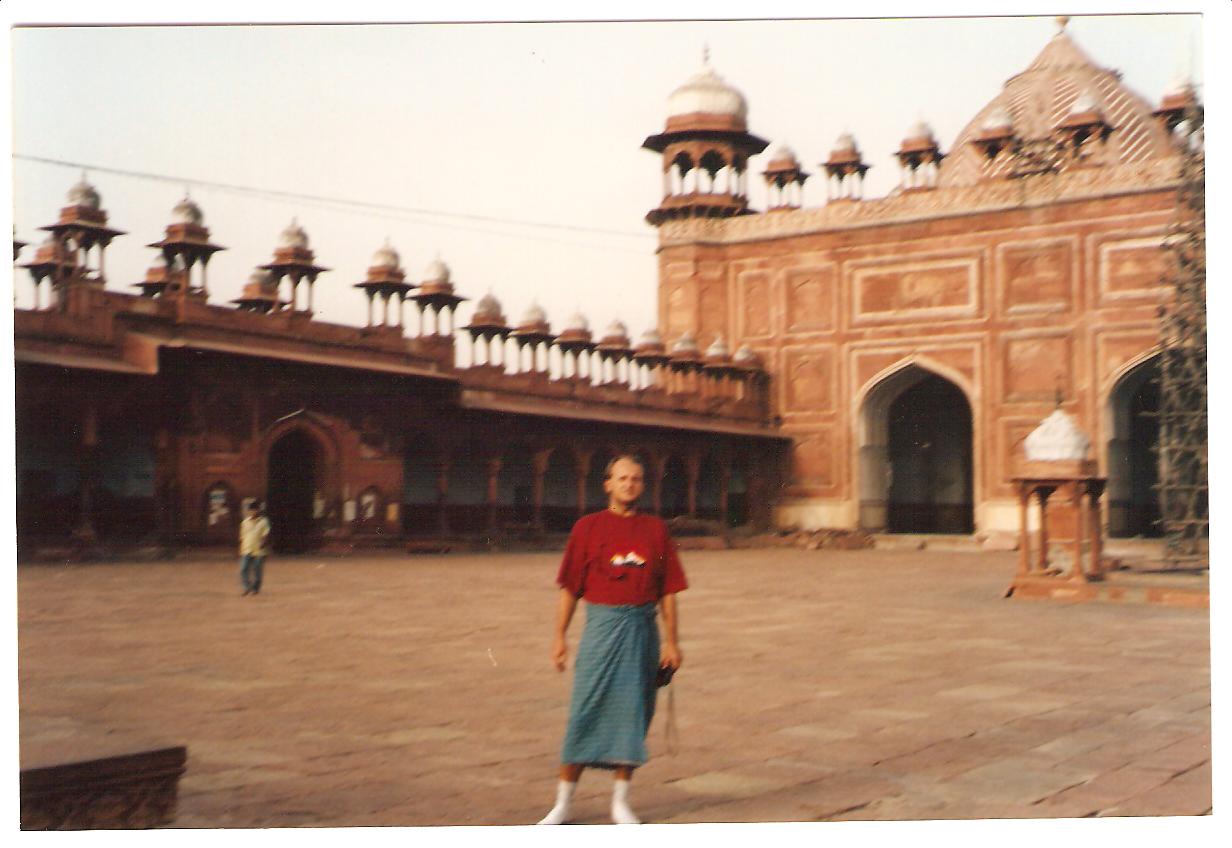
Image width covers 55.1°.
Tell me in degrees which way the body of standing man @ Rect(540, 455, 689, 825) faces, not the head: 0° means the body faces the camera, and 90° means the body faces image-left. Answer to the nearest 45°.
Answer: approximately 0°

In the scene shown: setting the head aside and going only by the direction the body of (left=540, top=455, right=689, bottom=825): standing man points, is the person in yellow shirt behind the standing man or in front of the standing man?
behind

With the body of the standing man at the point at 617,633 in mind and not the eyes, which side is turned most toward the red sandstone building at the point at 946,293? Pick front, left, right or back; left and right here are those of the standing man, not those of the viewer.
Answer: back

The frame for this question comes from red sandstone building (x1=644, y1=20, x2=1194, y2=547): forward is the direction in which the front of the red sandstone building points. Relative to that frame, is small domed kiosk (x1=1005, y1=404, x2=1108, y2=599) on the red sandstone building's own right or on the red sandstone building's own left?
on the red sandstone building's own left

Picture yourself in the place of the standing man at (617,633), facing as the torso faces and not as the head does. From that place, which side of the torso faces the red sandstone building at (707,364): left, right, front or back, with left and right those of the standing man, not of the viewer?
back

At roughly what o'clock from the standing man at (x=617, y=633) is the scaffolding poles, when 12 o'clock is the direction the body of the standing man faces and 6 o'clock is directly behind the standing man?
The scaffolding poles is roughly at 7 o'clock from the standing man.

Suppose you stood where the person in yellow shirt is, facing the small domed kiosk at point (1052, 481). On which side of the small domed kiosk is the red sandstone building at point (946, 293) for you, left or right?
left

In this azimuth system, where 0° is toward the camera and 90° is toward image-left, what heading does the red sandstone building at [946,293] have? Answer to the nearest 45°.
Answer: approximately 45°
